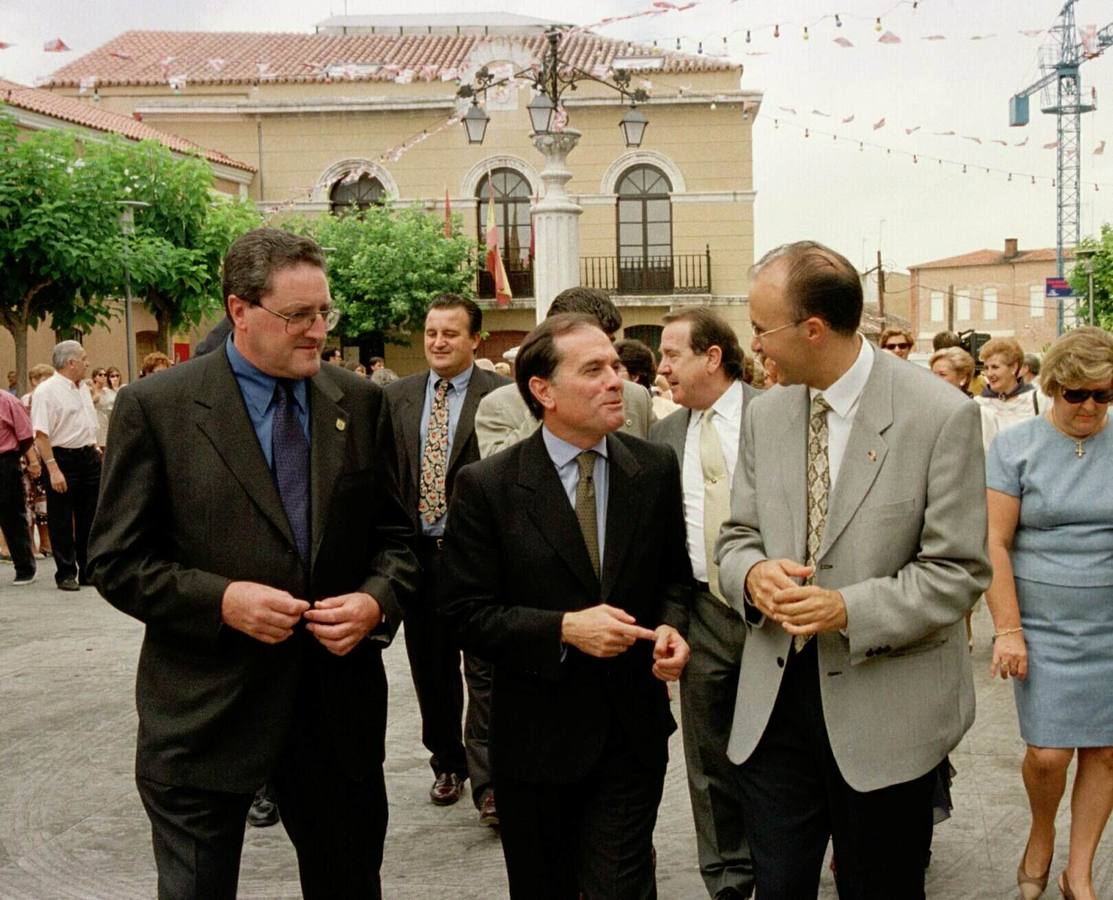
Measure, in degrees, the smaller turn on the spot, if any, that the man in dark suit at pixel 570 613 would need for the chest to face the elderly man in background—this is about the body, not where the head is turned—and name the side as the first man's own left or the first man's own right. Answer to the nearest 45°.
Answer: approximately 180°

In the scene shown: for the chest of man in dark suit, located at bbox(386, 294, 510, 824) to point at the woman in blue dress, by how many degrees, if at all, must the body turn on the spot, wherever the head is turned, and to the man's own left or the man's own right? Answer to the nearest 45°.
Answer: approximately 45° to the man's own left

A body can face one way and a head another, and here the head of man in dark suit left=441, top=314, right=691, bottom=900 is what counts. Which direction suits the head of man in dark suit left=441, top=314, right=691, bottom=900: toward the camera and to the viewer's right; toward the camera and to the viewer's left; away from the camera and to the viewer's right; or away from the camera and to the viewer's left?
toward the camera and to the viewer's right

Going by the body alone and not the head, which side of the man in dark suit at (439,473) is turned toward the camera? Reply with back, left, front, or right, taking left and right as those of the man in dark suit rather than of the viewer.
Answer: front

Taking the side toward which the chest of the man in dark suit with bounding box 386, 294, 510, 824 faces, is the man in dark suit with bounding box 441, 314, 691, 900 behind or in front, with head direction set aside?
in front

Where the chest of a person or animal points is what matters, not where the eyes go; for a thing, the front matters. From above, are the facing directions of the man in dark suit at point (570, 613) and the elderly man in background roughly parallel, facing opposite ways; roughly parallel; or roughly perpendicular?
roughly parallel

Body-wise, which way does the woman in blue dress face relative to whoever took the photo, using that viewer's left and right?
facing the viewer

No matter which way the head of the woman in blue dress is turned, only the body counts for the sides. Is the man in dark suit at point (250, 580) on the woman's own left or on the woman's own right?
on the woman's own right

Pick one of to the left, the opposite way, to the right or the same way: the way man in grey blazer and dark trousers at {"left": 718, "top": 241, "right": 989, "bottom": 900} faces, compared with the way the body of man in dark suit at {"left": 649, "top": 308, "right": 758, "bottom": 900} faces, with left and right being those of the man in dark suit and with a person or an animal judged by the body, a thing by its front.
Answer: the same way

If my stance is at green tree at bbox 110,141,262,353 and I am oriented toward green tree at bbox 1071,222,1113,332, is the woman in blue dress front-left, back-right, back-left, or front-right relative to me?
back-right

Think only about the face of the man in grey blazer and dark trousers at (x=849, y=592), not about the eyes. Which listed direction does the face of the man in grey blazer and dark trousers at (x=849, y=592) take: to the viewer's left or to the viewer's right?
to the viewer's left

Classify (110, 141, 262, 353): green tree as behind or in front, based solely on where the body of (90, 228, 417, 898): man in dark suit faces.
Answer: behind

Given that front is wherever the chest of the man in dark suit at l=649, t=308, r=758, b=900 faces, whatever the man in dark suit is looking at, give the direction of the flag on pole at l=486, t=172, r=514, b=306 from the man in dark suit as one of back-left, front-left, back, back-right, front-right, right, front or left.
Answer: back-right

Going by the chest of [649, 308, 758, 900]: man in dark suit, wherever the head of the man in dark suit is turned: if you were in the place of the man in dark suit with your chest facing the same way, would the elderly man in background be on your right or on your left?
on your right

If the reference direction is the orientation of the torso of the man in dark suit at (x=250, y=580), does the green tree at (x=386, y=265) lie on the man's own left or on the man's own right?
on the man's own left

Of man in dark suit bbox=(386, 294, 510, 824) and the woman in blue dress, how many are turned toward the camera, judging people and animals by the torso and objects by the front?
2

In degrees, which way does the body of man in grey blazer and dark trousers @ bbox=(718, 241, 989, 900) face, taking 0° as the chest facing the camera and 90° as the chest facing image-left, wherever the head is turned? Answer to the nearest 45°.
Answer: approximately 45°

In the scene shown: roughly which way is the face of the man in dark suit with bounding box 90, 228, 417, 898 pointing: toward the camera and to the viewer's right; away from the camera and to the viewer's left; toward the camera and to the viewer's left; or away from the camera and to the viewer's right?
toward the camera and to the viewer's right
